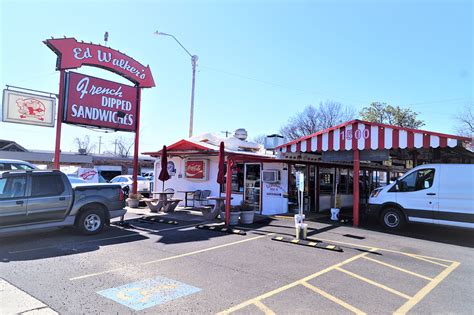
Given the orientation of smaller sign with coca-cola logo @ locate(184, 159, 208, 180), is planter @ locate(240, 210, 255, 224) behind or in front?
in front

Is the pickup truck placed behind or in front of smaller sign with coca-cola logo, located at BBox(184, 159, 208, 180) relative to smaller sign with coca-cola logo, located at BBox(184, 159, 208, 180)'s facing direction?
in front

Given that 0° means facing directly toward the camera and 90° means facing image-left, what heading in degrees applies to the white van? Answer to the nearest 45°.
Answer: approximately 90°

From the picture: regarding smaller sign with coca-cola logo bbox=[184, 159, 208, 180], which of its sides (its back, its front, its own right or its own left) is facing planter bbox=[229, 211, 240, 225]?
front

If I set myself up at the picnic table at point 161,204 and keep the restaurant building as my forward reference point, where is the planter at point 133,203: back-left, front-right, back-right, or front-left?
back-left

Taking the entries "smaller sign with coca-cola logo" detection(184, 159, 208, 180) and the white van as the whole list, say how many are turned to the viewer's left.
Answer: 1

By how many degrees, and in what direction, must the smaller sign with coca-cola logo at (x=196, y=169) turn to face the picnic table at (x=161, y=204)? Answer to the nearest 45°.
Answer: approximately 45° to its right

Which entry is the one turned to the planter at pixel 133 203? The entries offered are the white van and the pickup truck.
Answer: the white van
